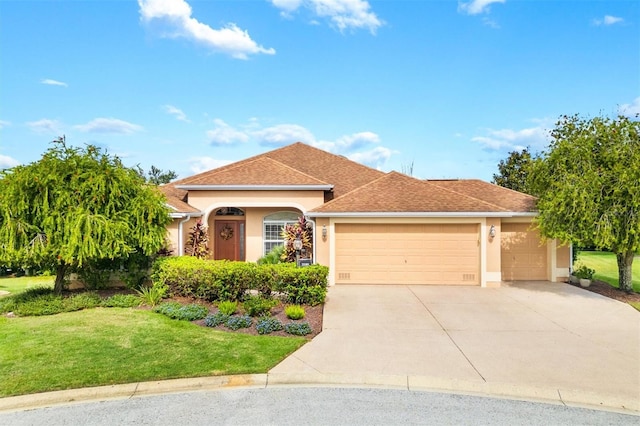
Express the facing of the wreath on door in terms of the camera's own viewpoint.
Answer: facing the viewer

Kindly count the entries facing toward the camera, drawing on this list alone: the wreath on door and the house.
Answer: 2

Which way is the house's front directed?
toward the camera

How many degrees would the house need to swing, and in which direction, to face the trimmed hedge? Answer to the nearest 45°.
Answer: approximately 45° to its right

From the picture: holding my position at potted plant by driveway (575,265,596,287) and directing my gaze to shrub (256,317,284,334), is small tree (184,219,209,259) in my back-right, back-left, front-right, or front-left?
front-right

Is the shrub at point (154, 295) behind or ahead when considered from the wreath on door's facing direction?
ahead

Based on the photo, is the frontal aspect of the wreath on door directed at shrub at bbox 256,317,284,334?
yes

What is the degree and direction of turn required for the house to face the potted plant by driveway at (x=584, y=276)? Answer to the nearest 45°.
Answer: approximately 90° to its left

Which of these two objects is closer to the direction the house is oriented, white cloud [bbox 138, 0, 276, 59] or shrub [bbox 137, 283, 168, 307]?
the shrub

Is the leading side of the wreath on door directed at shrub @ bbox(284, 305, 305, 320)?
yes

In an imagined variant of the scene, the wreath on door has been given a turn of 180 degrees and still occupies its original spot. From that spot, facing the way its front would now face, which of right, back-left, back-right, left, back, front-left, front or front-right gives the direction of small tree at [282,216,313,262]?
back-right

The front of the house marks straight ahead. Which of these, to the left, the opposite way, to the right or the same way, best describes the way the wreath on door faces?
the same way

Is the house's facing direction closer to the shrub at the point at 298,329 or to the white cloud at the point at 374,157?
the shrub

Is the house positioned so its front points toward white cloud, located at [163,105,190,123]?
no

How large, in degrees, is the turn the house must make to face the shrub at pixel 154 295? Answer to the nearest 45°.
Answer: approximately 45° to its right
